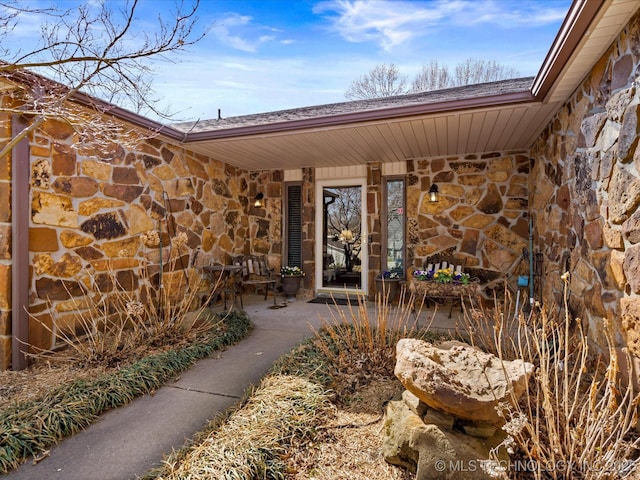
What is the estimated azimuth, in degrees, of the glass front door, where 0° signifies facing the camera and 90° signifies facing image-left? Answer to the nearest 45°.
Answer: approximately 0°

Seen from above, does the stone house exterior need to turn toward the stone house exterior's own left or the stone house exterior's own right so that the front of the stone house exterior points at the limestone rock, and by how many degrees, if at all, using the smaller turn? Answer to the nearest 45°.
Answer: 0° — it already faces it

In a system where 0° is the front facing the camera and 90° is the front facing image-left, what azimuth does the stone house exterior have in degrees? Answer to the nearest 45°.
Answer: approximately 0°

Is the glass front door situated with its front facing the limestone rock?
yes

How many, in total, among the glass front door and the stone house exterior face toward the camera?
2

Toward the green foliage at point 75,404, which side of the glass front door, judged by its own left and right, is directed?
front

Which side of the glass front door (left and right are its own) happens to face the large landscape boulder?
front

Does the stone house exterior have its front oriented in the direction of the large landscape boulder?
yes
